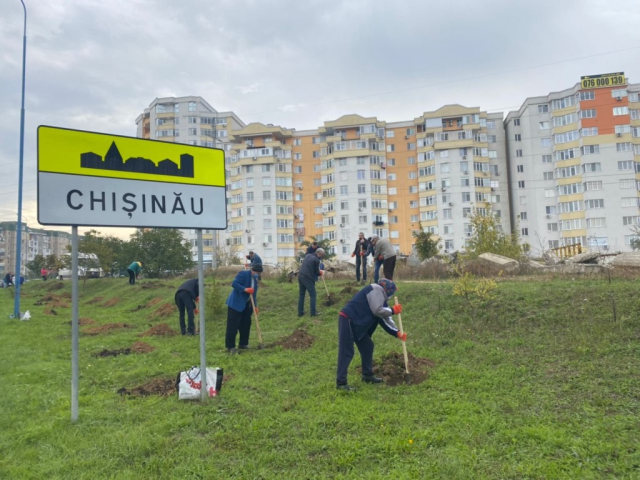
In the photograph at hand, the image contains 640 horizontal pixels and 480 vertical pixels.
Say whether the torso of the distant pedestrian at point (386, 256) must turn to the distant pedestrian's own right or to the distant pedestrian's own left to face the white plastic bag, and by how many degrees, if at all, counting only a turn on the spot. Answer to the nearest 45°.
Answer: approximately 90° to the distant pedestrian's own left

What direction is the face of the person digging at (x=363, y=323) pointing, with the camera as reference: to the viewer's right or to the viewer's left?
to the viewer's right

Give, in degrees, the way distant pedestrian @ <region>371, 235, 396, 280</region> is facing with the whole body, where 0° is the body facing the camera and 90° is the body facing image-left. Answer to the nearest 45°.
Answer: approximately 90°

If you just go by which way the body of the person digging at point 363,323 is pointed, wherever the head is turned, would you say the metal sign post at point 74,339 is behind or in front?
behind

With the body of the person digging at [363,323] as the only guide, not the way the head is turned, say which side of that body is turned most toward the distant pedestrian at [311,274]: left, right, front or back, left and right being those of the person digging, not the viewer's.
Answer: left

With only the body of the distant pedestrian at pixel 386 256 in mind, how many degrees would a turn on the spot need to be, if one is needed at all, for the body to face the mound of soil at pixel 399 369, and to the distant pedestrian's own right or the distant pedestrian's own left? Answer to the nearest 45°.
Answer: approximately 90° to the distant pedestrian's own left

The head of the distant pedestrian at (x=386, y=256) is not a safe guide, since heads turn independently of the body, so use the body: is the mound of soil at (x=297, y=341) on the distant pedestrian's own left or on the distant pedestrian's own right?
on the distant pedestrian's own left

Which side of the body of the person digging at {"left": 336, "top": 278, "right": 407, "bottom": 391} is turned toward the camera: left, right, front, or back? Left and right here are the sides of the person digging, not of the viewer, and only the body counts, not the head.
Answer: right

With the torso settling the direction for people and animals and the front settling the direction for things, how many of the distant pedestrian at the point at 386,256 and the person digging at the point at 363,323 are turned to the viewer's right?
1

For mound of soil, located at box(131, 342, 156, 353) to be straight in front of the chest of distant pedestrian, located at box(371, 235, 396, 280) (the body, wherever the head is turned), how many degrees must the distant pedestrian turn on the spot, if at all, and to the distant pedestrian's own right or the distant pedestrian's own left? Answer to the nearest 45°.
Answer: approximately 45° to the distant pedestrian's own left

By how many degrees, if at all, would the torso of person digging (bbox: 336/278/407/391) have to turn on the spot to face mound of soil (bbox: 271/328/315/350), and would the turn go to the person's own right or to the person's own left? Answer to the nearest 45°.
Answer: approximately 135° to the person's own left
